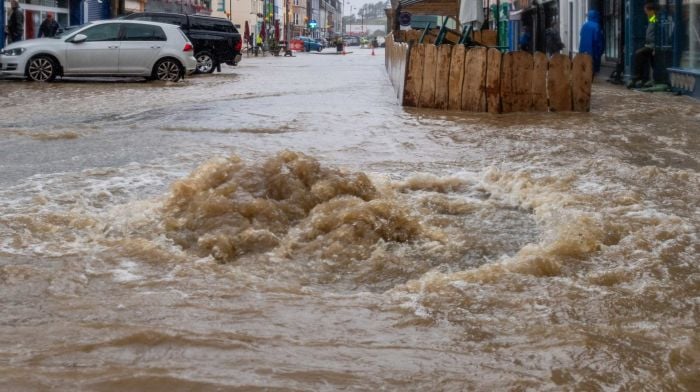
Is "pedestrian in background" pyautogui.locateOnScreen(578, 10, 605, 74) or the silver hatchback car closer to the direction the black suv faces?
the silver hatchback car

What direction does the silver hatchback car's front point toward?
to the viewer's left

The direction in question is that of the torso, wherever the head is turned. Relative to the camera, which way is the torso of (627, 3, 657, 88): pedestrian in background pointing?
to the viewer's left

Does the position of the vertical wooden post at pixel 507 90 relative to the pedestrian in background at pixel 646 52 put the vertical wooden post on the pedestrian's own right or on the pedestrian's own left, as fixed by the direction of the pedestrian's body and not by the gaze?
on the pedestrian's own left

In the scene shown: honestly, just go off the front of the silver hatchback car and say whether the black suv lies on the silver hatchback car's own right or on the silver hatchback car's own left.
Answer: on the silver hatchback car's own right

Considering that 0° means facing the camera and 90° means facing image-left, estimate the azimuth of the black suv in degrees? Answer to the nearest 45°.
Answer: approximately 90°
